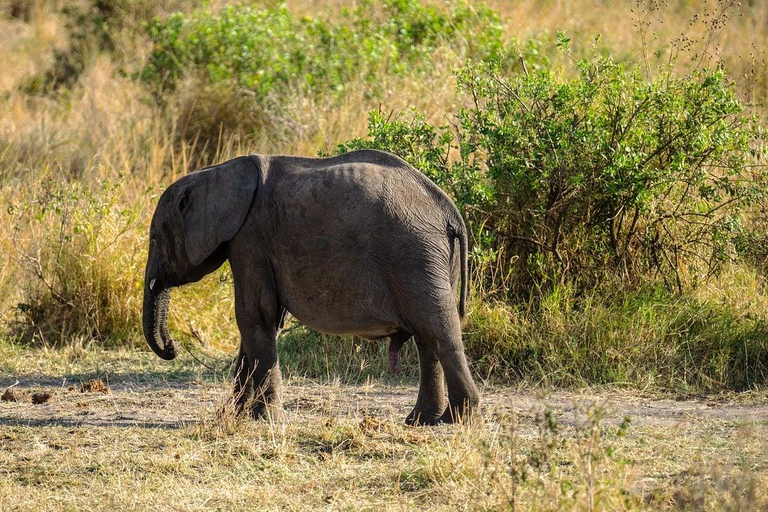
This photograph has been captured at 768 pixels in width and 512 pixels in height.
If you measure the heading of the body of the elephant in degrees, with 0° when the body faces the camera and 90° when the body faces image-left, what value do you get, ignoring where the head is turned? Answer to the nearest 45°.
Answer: approximately 90°

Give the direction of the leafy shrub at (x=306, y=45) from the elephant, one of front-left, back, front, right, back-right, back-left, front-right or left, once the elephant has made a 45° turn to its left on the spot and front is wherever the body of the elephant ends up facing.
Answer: back-right

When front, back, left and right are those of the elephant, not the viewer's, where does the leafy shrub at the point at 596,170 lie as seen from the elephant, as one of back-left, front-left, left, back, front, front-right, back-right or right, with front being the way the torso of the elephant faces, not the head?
back-right
